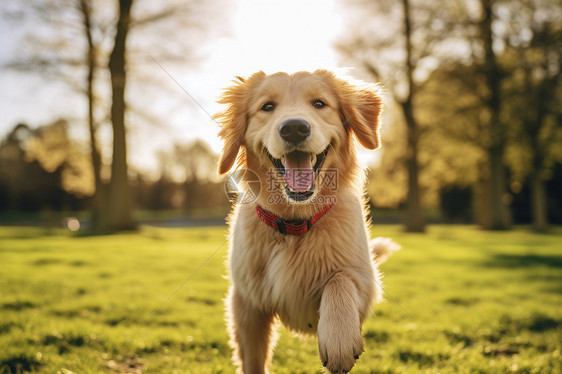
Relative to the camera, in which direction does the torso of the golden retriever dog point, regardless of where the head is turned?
toward the camera

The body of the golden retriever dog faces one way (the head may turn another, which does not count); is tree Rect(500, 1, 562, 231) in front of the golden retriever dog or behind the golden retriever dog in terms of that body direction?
behind

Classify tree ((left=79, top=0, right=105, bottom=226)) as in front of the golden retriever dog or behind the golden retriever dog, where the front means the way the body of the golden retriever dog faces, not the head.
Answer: behind

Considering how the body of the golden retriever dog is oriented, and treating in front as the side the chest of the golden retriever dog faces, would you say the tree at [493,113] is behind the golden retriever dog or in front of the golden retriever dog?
behind

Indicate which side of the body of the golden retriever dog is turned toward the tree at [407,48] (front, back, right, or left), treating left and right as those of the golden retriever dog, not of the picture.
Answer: back
